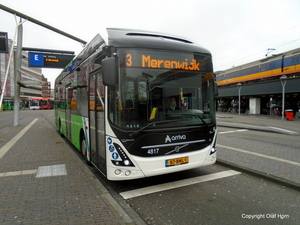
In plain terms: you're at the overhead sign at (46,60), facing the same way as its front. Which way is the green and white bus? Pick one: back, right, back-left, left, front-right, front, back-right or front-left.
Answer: front

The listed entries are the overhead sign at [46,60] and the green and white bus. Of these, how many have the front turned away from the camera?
0

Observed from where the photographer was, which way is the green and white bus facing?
facing the viewer and to the right of the viewer

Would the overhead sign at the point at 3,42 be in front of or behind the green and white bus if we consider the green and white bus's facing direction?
behind

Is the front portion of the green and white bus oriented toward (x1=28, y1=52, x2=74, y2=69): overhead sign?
no

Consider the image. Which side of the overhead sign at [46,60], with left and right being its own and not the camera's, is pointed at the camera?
front
